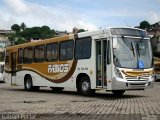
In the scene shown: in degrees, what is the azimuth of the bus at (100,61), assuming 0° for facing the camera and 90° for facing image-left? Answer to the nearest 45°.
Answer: approximately 315°
